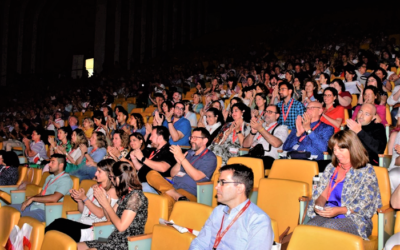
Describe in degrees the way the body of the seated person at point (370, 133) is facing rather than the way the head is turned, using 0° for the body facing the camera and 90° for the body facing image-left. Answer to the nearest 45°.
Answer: approximately 45°

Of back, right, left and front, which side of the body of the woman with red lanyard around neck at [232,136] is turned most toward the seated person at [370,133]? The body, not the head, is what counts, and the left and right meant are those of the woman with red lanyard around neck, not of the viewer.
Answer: left

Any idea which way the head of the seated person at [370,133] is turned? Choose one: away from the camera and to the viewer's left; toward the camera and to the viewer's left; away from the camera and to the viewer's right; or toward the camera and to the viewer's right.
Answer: toward the camera and to the viewer's left

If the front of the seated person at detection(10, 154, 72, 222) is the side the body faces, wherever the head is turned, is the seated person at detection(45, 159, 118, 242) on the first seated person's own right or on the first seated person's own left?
on the first seated person's own left

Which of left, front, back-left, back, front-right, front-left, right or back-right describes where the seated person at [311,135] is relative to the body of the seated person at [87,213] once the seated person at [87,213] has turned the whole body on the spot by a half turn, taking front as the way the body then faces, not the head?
front
